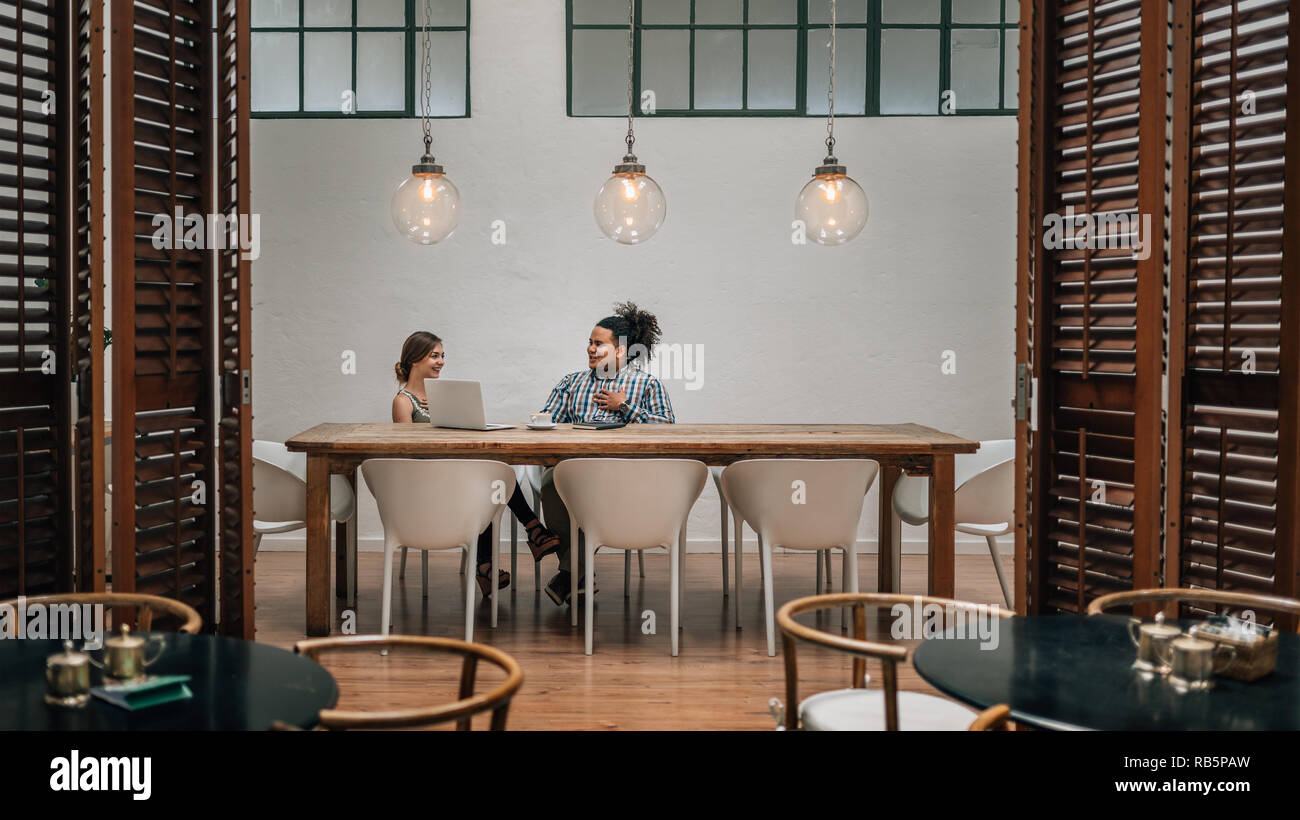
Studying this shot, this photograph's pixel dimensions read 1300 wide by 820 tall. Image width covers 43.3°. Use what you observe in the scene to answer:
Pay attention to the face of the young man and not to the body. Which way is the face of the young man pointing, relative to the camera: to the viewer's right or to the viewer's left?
to the viewer's left

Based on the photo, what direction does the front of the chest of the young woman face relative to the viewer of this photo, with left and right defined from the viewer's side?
facing to the right of the viewer

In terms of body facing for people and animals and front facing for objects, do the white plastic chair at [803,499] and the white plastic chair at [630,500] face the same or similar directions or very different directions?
same or similar directions

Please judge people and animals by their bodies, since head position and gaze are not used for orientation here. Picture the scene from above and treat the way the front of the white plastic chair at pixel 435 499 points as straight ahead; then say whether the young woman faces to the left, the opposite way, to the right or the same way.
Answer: to the right

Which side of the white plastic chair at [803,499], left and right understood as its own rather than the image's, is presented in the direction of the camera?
back

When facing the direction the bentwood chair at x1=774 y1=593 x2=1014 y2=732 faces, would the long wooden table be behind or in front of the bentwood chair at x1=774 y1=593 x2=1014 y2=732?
behind

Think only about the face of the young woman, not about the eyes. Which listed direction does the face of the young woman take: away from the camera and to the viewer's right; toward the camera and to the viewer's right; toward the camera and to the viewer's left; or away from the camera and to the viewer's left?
toward the camera and to the viewer's right

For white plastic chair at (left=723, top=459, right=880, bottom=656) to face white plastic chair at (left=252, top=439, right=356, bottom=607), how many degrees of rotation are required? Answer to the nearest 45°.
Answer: approximately 90° to its left

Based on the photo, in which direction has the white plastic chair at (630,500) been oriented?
away from the camera

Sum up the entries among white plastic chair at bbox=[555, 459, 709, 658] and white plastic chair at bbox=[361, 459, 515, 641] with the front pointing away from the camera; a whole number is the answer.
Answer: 2

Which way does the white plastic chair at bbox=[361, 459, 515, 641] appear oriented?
away from the camera

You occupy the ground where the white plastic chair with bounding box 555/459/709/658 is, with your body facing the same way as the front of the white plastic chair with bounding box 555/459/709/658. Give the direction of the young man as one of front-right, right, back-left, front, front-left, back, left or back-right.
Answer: front

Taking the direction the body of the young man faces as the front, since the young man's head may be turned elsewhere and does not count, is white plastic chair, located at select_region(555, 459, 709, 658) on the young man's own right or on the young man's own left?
on the young man's own left

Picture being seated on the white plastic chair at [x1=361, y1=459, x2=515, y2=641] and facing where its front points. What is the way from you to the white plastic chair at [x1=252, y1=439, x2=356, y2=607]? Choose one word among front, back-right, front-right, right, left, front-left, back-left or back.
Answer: front-left
